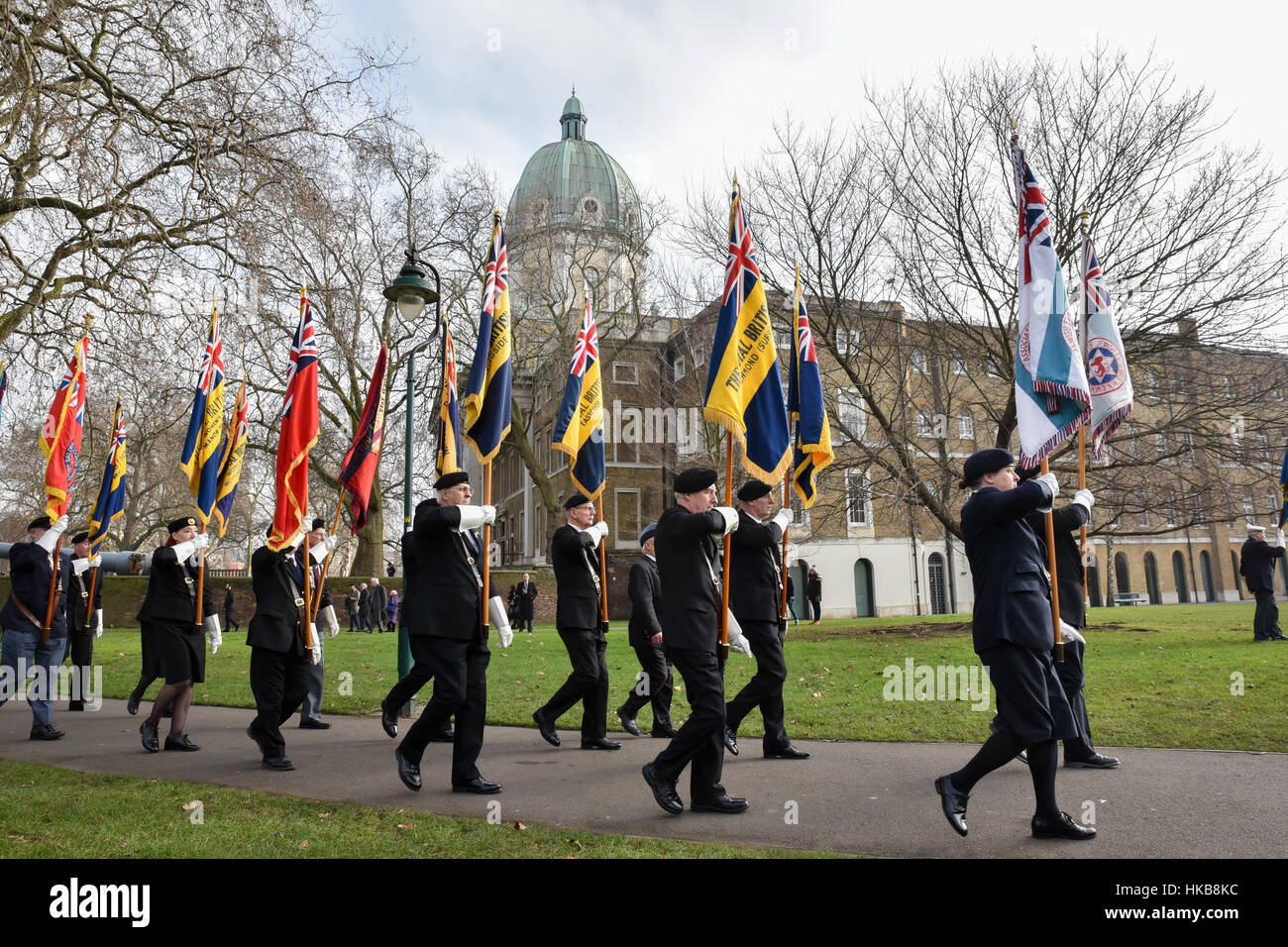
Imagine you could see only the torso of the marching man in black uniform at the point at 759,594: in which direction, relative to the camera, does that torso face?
to the viewer's right

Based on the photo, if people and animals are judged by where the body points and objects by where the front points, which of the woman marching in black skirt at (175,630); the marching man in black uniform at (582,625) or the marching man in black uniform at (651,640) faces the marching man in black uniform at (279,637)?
the woman marching in black skirt

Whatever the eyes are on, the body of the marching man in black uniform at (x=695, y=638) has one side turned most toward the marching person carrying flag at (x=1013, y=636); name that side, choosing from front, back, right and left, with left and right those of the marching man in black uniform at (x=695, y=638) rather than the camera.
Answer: front

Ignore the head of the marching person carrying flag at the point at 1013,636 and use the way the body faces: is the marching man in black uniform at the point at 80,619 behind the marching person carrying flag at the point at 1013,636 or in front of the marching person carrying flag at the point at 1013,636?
behind

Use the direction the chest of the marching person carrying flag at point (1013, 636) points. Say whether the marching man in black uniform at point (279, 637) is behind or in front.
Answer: behind

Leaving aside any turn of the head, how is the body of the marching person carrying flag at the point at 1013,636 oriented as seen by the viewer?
to the viewer's right

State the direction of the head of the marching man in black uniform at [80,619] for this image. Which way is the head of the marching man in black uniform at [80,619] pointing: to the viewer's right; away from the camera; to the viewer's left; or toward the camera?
to the viewer's right

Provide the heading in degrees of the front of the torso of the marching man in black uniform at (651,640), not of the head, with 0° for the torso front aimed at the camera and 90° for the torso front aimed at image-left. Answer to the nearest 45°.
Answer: approximately 270°

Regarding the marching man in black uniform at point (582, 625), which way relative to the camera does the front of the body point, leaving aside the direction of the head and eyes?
to the viewer's right

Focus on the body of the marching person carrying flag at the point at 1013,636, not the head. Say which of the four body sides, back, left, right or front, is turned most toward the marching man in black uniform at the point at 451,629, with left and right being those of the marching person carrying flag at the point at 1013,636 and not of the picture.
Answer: back

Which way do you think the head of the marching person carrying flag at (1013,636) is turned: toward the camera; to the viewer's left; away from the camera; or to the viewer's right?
to the viewer's right

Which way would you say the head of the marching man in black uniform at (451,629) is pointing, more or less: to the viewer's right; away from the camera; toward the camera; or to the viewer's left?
to the viewer's right

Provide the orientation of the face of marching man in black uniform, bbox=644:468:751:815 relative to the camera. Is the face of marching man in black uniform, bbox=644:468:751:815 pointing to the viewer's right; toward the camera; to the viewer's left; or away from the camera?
to the viewer's right
